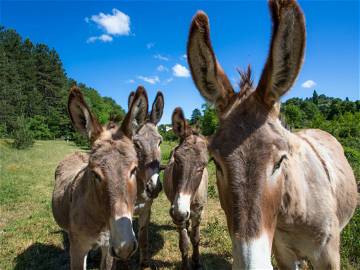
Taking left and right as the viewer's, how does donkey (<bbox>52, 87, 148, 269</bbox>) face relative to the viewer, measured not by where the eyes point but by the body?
facing the viewer and to the right of the viewer

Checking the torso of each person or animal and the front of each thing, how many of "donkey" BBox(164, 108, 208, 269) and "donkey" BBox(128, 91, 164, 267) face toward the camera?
2

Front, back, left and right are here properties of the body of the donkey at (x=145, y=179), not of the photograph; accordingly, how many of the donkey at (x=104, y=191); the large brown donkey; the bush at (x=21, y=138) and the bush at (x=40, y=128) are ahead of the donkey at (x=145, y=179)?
2

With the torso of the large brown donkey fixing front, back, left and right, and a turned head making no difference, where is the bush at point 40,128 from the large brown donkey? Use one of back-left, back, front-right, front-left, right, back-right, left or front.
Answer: right

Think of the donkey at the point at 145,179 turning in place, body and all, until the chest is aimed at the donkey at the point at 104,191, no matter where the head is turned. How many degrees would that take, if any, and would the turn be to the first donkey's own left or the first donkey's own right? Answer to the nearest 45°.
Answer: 0° — it already faces it

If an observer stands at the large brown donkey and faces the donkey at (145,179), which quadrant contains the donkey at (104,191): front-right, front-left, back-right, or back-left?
front-left

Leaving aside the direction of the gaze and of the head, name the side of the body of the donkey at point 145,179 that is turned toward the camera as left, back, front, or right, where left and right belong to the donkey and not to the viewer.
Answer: front

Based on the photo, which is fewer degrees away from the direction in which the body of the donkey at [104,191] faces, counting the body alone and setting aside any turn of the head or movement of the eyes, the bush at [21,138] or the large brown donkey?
the large brown donkey

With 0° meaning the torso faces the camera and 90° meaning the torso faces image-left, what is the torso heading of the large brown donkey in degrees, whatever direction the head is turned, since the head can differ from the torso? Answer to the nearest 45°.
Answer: approximately 45°

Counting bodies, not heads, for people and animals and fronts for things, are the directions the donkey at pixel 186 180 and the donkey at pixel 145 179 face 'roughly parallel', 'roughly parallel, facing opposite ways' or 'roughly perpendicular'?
roughly parallel
